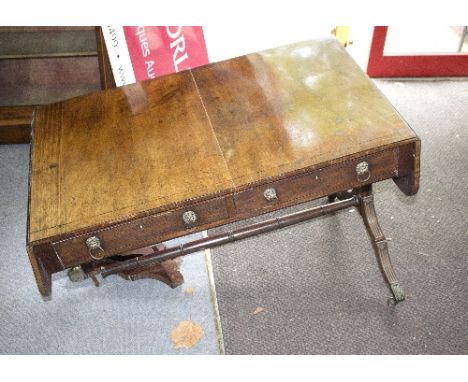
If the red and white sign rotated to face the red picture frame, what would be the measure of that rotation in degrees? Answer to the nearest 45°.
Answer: approximately 90° to its left

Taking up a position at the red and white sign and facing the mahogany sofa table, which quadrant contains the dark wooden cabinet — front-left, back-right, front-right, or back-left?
back-right

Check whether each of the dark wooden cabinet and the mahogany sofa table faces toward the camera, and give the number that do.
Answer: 2

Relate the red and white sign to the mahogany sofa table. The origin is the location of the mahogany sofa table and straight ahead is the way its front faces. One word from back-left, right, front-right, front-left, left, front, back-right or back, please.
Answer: back

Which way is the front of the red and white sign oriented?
toward the camera

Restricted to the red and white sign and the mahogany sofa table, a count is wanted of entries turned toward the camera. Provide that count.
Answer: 2

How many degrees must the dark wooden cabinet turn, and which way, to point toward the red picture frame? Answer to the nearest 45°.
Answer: approximately 90° to its left

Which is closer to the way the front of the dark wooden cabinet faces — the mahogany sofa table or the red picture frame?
the mahogany sofa table

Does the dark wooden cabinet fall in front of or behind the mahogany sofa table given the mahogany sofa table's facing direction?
behind

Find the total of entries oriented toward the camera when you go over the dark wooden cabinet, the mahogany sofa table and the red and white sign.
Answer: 3

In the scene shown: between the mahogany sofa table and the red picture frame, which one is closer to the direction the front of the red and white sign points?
the mahogany sofa table

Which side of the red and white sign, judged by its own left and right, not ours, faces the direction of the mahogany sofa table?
front
